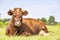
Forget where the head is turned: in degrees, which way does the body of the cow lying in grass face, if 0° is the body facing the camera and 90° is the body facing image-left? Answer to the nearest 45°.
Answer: approximately 45°
